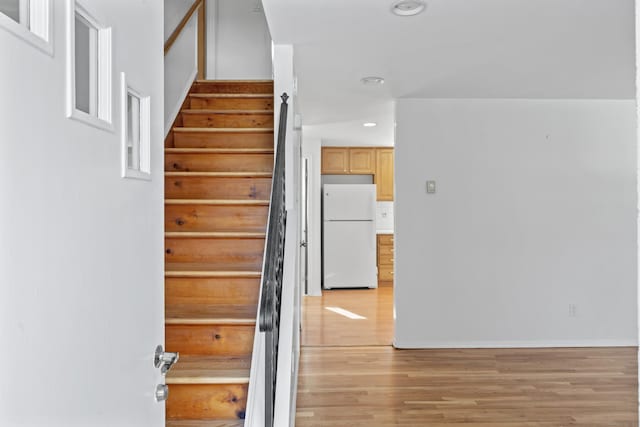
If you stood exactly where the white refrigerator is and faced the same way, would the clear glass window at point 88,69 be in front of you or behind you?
in front

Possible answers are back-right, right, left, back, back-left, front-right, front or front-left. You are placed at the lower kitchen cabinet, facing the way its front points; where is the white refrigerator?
front-right

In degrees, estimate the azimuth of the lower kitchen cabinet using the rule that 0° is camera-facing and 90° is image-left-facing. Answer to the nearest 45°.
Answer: approximately 0°

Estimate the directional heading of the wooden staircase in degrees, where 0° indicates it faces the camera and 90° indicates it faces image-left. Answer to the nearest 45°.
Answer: approximately 0°

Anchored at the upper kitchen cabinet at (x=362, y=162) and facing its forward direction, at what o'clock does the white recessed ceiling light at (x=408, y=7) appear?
The white recessed ceiling light is roughly at 12 o'clock from the upper kitchen cabinet.

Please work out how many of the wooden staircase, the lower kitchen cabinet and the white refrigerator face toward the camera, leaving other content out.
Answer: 3

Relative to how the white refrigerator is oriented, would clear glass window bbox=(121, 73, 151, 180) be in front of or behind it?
in front

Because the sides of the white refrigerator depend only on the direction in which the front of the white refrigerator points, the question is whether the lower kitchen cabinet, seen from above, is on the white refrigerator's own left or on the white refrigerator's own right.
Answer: on the white refrigerator's own left

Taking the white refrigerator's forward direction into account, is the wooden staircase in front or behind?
in front
